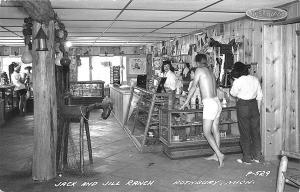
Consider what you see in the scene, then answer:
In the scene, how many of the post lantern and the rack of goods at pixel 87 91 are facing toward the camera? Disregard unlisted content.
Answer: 2

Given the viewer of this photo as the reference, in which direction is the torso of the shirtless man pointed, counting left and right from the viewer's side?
facing away from the viewer and to the left of the viewer

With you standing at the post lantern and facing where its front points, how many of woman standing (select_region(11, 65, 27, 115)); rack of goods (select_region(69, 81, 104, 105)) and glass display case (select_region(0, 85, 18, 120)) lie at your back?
3

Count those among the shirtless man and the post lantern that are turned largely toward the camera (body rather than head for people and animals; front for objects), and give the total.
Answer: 1

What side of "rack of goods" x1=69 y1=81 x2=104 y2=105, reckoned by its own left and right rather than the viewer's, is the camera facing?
front

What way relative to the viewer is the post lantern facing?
toward the camera

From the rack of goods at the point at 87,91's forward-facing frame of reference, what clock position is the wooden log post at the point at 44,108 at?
The wooden log post is roughly at 12 o'clock from the rack of goods.

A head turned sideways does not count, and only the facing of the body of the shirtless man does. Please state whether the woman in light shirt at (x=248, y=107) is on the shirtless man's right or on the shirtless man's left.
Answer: on the shirtless man's right
